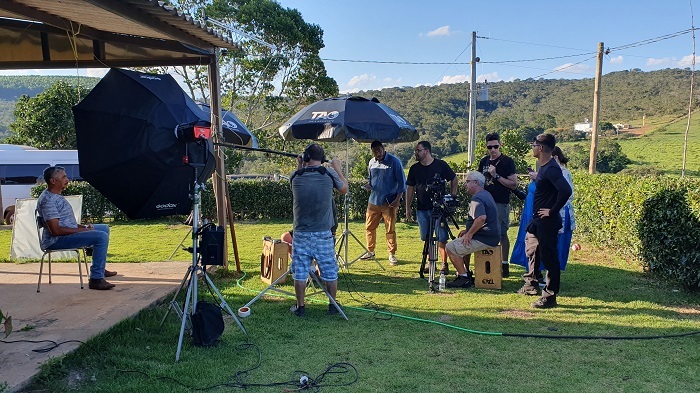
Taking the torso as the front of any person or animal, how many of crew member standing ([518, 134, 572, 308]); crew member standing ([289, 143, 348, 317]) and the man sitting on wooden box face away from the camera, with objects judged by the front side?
1

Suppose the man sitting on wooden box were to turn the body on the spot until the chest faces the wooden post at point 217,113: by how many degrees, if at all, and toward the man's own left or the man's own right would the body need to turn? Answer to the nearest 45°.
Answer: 0° — they already face it

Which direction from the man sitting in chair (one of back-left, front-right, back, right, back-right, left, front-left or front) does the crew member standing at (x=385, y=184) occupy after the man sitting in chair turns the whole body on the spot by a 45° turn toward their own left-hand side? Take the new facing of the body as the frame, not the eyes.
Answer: front-right

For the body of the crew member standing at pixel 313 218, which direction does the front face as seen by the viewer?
away from the camera

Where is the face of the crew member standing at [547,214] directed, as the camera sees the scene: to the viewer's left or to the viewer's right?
to the viewer's left

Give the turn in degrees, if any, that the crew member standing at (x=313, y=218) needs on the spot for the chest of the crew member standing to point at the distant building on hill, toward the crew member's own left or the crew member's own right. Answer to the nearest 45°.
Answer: approximately 45° to the crew member's own right

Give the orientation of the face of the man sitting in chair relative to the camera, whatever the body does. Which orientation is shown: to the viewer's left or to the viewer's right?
to the viewer's right

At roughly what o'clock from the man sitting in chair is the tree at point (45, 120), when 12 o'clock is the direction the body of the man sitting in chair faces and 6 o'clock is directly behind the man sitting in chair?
The tree is roughly at 9 o'clock from the man sitting in chair.

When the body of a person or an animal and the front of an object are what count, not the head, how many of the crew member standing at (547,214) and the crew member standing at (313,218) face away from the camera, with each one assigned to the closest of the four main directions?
1

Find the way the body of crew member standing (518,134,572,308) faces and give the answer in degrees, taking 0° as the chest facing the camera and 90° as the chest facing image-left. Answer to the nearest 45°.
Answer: approximately 90°

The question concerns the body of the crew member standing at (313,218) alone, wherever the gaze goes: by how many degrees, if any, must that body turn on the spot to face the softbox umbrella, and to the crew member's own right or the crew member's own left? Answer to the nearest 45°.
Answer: approximately 90° to the crew member's own left

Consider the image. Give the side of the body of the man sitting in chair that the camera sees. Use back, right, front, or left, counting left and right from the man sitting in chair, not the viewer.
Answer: right

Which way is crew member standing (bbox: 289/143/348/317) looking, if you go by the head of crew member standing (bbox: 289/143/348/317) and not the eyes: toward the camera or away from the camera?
away from the camera

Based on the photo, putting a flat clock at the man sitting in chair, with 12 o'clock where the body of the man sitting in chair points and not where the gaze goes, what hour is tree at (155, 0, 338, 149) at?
The tree is roughly at 10 o'clock from the man sitting in chair.
